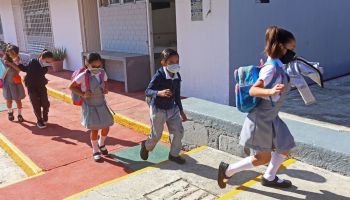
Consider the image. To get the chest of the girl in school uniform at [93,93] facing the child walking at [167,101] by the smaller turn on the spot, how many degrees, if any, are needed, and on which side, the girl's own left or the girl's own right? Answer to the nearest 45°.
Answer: approximately 45° to the girl's own left

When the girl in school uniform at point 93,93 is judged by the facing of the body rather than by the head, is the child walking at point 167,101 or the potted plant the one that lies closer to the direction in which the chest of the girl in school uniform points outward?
the child walking

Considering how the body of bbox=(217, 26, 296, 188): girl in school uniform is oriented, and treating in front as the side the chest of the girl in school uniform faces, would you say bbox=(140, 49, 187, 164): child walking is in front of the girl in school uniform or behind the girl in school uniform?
behind

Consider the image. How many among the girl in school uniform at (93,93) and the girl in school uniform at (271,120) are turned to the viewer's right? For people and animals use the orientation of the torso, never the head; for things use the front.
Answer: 1

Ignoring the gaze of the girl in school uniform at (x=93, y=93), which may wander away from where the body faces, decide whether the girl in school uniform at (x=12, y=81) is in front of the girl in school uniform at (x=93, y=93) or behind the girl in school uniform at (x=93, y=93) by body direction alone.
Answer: behind

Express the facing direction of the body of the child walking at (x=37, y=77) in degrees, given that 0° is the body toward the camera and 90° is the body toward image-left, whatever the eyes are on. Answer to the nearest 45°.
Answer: approximately 315°

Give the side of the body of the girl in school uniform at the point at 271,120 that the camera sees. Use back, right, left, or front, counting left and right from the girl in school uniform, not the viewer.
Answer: right

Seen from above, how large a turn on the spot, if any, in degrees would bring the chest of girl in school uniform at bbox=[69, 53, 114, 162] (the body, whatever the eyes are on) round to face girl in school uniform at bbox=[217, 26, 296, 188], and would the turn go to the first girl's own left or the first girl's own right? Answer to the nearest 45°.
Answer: approximately 45° to the first girl's own left

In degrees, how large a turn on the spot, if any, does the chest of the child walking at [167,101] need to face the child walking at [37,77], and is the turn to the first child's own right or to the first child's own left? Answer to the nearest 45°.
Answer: approximately 180°

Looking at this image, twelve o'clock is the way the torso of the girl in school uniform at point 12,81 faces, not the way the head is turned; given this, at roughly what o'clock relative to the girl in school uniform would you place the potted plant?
The potted plant is roughly at 8 o'clock from the girl in school uniform.

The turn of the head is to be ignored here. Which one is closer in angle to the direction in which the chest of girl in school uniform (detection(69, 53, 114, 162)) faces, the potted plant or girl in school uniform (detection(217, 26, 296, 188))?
the girl in school uniform
